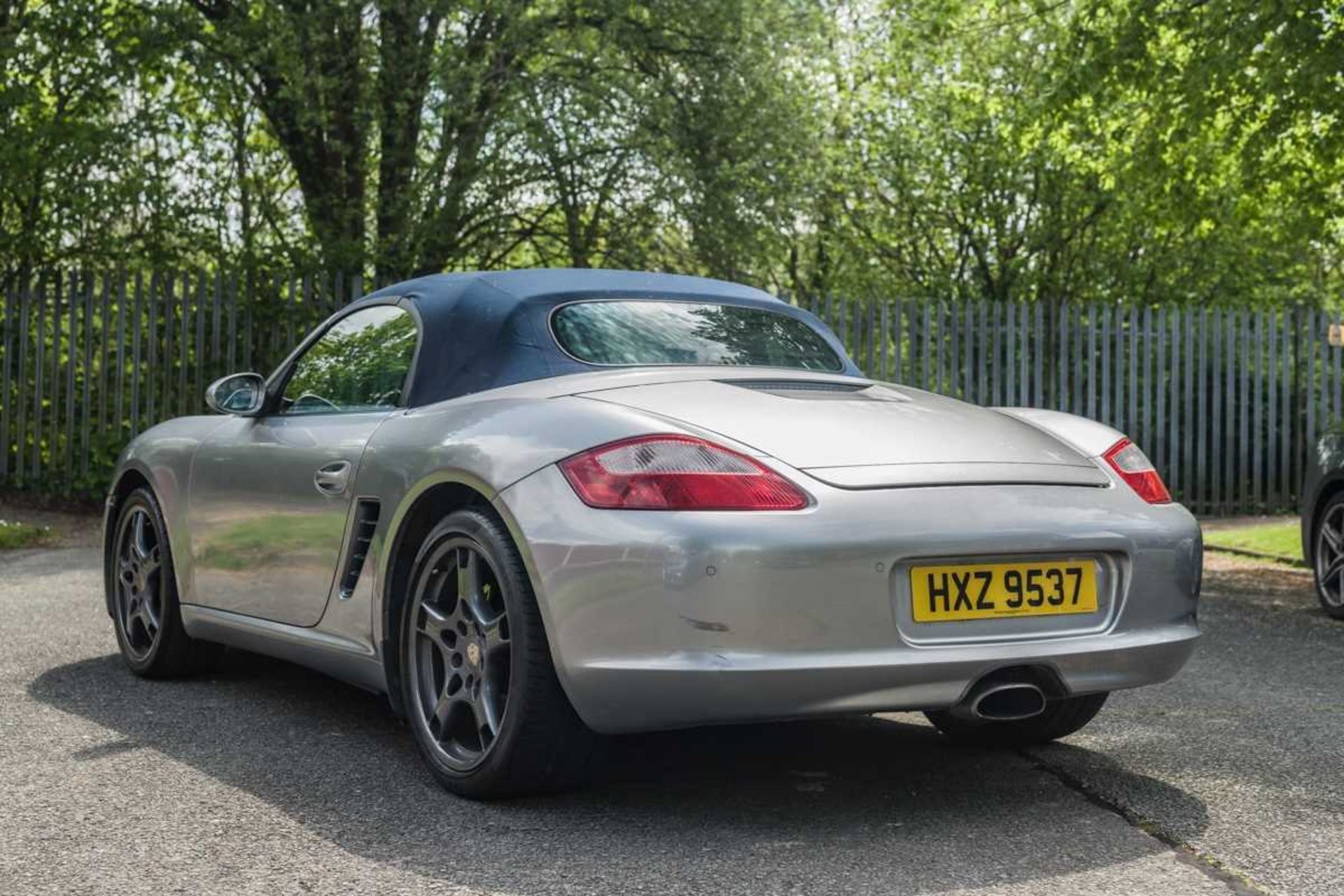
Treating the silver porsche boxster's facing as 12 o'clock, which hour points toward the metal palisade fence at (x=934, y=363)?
The metal palisade fence is roughly at 2 o'clock from the silver porsche boxster.

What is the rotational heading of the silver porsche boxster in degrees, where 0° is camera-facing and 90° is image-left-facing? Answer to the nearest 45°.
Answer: approximately 135°
